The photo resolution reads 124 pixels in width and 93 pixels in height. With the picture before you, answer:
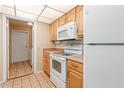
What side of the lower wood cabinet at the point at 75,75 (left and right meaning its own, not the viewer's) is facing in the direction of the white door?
right

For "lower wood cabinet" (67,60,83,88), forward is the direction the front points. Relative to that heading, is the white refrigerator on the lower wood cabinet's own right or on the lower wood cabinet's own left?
on the lower wood cabinet's own left

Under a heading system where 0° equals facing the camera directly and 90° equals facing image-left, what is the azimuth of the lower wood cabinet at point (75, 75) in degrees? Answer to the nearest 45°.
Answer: approximately 45°
